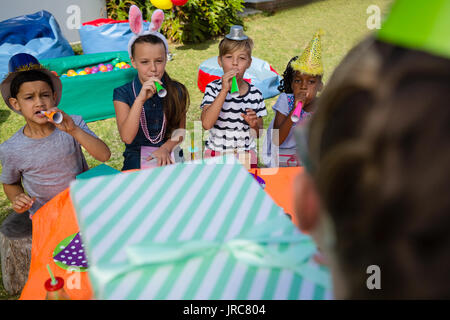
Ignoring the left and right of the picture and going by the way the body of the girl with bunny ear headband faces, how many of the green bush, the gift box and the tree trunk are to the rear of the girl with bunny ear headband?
1

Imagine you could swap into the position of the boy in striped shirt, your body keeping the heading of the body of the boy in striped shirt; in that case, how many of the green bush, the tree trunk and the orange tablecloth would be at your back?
1

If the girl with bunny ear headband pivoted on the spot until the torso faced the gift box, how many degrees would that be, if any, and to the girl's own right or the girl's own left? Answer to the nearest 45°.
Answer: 0° — they already face it

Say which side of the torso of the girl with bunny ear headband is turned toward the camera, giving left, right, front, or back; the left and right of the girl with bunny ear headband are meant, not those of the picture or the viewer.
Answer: front

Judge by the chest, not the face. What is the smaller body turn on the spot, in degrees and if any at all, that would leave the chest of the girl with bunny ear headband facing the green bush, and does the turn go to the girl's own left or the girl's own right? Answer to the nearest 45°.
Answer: approximately 180°

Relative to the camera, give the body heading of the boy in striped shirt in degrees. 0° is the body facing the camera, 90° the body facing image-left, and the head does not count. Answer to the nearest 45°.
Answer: approximately 0°

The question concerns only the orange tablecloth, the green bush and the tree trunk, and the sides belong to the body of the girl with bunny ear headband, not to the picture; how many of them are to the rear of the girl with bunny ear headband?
1

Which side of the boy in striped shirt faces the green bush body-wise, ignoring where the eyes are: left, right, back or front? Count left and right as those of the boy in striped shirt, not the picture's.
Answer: back

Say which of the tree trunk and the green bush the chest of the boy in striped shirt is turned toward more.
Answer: the tree trunk

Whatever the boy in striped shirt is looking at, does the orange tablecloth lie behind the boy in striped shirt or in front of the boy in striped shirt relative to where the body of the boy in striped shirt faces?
in front

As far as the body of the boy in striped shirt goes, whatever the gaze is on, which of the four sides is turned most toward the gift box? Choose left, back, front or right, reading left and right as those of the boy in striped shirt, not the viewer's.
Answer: front
